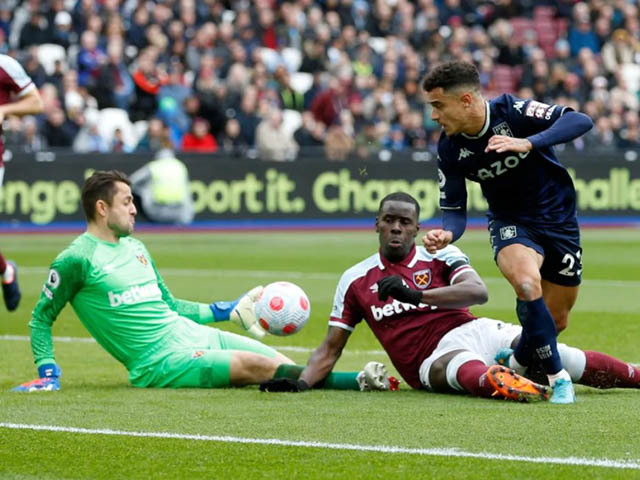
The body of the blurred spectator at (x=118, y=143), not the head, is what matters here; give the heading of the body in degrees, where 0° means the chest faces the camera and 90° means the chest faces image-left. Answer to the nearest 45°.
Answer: approximately 0°

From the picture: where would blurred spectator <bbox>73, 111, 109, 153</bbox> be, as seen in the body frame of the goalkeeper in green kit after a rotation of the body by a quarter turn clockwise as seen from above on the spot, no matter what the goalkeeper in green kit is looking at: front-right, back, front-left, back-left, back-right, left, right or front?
back-right

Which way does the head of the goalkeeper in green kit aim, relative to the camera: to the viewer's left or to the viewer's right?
to the viewer's right

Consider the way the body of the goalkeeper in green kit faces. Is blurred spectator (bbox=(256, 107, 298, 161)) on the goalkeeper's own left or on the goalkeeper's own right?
on the goalkeeper's own left

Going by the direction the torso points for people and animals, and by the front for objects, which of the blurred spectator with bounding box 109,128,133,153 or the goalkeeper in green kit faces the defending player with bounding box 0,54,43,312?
the blurred spectator

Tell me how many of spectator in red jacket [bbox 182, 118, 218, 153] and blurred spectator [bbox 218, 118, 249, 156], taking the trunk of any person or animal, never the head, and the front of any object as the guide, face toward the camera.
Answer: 2
